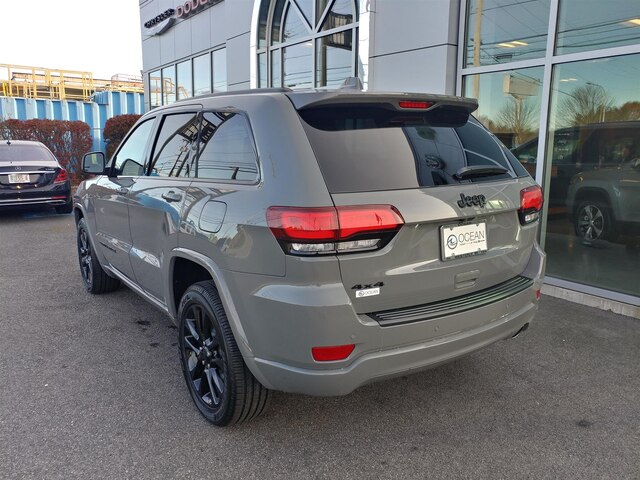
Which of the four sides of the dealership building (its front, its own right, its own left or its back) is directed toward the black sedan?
right

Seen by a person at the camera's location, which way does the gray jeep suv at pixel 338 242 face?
facing away from the viewer and to the left of the viewer

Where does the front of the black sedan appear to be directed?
away from the camera

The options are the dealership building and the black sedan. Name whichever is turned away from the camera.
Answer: the black sedan

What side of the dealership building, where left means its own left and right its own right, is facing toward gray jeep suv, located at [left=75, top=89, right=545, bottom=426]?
front

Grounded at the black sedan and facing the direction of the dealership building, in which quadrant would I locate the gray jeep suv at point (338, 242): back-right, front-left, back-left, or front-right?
front-right

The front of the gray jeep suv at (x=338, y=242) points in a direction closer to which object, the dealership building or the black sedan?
the black sedan

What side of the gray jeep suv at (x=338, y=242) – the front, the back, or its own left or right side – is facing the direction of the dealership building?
right

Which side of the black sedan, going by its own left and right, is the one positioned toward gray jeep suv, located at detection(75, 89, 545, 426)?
back

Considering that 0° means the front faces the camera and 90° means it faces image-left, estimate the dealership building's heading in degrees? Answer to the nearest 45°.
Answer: approximately 45°

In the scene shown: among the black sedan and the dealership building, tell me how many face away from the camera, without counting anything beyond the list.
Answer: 1

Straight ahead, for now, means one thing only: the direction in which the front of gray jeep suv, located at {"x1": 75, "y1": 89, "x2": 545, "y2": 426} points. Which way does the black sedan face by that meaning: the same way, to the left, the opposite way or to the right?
the same way

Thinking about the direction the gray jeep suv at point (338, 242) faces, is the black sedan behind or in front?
in front

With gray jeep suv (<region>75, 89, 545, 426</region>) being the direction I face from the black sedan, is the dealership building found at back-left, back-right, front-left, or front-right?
front-left

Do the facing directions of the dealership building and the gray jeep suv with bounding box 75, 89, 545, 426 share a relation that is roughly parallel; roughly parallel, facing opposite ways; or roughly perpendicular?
roughly perpendicular

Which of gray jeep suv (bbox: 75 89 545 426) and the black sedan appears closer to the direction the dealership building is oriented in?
the gray jeep suv
